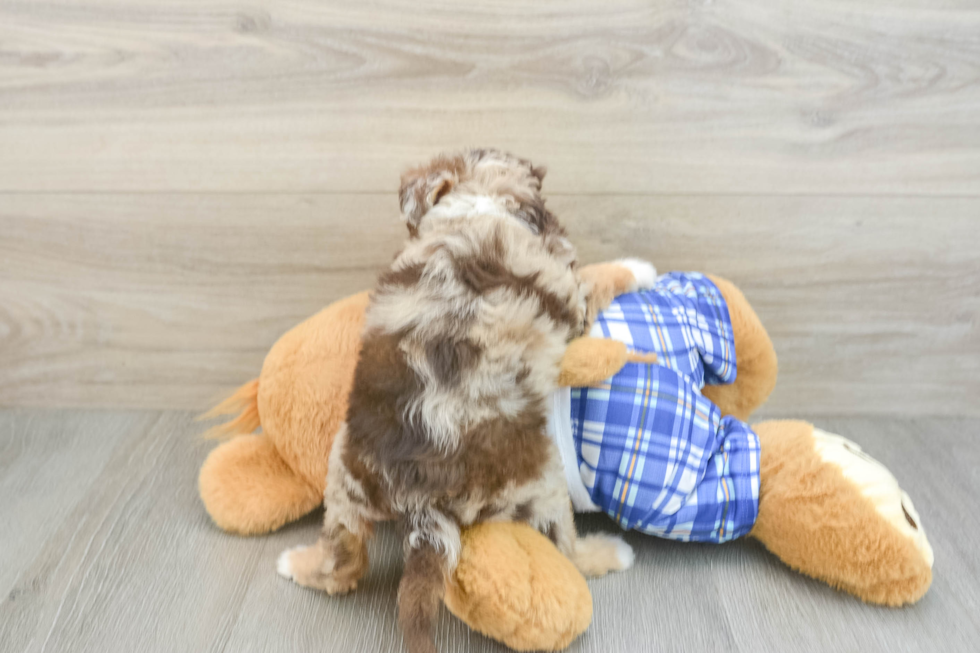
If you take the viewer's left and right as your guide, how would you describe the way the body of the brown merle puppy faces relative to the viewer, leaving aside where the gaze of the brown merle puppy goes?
facing away from the viewer
